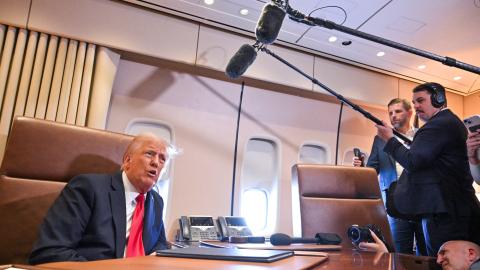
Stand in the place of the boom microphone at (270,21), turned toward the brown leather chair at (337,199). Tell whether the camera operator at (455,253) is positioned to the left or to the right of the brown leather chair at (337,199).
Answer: right

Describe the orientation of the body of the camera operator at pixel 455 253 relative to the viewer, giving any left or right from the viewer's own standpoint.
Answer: facing to the left of the viewer

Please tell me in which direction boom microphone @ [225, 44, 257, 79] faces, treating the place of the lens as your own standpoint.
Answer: facing to the left of the viewer

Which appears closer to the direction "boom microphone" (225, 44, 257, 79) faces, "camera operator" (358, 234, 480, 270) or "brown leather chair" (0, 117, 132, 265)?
the brown leather chair

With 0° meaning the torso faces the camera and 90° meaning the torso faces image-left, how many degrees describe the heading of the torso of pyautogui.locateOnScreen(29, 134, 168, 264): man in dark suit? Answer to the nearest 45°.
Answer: approximately 315°

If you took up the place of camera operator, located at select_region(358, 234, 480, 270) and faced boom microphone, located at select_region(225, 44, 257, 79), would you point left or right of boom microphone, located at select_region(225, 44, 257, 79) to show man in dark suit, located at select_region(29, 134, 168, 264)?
left

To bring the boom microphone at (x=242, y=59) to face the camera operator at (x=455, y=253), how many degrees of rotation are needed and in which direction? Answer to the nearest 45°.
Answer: approximately 135° to its left

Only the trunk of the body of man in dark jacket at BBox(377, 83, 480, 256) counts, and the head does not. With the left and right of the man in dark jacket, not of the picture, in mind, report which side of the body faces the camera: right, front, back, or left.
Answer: left

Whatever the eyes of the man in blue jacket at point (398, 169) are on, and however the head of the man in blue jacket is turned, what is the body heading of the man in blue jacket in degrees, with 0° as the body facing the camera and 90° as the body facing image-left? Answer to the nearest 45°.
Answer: approximately 45°
